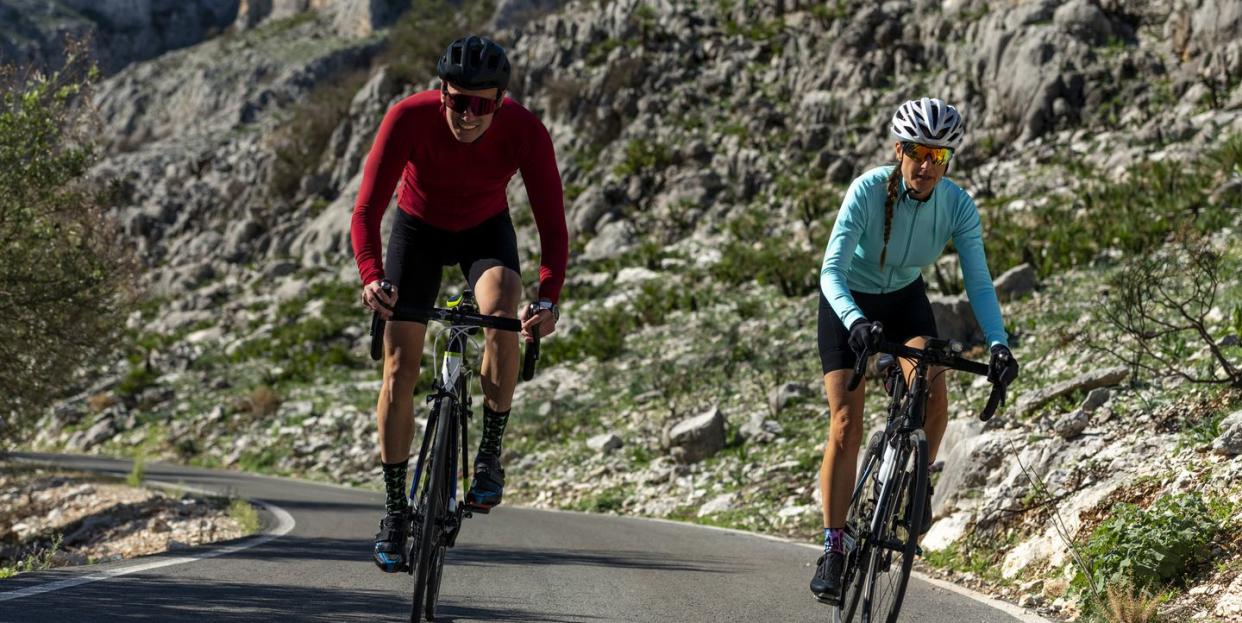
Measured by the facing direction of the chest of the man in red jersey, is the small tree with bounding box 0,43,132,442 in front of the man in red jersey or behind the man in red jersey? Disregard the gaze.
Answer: behind

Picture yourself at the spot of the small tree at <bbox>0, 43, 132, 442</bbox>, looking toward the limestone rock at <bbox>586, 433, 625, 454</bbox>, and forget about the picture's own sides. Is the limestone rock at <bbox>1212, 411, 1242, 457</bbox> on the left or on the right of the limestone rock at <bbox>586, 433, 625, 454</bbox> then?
right

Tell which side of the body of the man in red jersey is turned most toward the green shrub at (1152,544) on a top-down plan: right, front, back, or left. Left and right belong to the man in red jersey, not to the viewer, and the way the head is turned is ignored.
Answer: left

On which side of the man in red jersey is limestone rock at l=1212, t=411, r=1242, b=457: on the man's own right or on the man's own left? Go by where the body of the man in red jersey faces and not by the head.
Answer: on the man's own left

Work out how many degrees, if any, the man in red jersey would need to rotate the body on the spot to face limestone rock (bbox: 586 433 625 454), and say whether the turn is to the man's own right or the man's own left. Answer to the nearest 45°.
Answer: approximately 180°

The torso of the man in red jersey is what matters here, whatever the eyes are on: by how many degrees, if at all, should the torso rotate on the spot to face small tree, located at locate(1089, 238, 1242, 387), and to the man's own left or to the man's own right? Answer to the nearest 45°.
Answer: approximately 135° to the man's own left

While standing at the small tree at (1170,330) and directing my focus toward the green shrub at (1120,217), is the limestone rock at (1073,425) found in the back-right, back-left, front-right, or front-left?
back-left

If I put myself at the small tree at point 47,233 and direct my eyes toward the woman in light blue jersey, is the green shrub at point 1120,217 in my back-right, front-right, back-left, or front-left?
front-left

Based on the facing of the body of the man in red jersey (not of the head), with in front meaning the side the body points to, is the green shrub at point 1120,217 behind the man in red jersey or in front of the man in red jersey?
behind

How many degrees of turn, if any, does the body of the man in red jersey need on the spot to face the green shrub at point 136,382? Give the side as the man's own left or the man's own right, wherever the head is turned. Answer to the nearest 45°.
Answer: approximately 180°

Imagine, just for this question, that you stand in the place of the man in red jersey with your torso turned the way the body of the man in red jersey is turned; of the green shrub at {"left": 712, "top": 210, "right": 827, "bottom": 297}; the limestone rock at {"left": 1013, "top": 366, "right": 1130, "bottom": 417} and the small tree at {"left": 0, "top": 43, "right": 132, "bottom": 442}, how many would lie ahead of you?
0

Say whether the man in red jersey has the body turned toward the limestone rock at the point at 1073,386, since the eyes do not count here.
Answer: no

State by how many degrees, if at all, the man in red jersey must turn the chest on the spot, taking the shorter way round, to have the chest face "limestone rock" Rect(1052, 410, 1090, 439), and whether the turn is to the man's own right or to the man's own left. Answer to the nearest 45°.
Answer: approximately 135° to the man's own left

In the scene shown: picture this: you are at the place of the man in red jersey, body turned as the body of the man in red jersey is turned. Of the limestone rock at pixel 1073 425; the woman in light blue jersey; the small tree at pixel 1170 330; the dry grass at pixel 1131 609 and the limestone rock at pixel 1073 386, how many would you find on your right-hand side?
0

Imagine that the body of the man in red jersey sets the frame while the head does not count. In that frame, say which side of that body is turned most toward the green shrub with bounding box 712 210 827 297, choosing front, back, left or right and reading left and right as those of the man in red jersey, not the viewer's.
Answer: back

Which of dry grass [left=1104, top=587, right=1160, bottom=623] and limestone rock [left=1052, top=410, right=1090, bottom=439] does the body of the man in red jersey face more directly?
the dry grass

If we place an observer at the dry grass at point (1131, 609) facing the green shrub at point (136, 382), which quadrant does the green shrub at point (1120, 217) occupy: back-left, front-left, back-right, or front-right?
front-right

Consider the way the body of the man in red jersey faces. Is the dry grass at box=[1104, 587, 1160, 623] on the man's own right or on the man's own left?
on the man's own left

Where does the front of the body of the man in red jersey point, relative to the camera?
toward the camera

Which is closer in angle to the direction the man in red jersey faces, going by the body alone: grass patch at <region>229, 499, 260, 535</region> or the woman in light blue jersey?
the woman in light blue jersey

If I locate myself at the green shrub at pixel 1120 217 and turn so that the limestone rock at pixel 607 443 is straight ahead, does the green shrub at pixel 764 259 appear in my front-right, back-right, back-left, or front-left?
front-right
